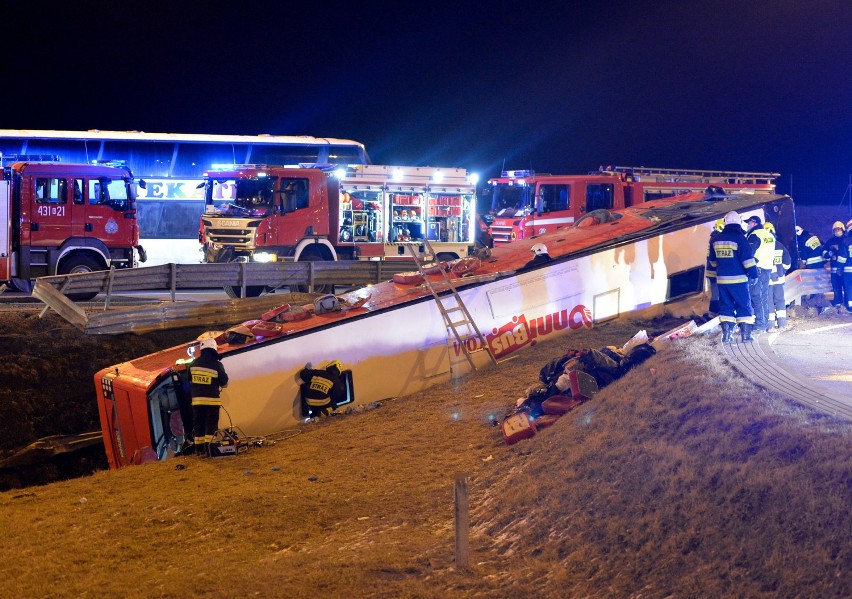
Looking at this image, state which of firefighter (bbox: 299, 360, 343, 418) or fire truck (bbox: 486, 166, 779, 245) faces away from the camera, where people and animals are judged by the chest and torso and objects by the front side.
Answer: the firefighter

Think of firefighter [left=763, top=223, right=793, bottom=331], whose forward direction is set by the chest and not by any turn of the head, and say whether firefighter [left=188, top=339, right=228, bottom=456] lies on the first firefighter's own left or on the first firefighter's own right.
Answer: on the first firefighter's own left

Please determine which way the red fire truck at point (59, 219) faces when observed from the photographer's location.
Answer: facing to the right of the viewer

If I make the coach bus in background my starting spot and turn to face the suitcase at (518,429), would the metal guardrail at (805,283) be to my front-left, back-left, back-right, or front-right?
front-left

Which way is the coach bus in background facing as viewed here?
to the viewer's right

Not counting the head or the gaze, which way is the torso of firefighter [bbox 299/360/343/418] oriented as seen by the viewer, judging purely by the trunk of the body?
away from the camera

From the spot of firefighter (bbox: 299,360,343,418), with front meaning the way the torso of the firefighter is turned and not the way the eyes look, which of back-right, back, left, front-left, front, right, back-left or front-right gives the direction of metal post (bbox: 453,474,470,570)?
back

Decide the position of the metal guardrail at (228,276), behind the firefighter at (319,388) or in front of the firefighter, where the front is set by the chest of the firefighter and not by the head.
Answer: in front

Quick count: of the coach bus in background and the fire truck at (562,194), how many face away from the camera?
0

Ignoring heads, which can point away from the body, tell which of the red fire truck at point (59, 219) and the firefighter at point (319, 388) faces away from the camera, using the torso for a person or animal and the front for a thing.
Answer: the firefighter

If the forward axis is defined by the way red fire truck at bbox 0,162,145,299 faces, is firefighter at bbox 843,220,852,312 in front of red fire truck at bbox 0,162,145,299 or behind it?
in front

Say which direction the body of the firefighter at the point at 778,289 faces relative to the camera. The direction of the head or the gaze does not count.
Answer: away from the camera
